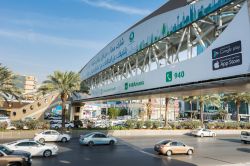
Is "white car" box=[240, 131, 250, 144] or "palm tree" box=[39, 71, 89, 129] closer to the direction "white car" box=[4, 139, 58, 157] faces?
the white car

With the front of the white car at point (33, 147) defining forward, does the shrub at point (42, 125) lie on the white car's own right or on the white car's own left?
on the white car's own left

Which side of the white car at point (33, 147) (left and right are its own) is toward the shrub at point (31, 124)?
left

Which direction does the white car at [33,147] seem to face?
to the viewer's right

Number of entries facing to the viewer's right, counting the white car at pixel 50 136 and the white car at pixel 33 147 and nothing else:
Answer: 2

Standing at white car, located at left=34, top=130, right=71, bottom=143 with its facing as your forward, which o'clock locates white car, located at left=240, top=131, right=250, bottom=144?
white car, located at left=240, top=131, right=250, bottom=144 is roughly at 12 o'clock from white car, located at left=34, top=130, right=71, bottom=143.

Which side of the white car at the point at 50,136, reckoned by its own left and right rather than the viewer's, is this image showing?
right
